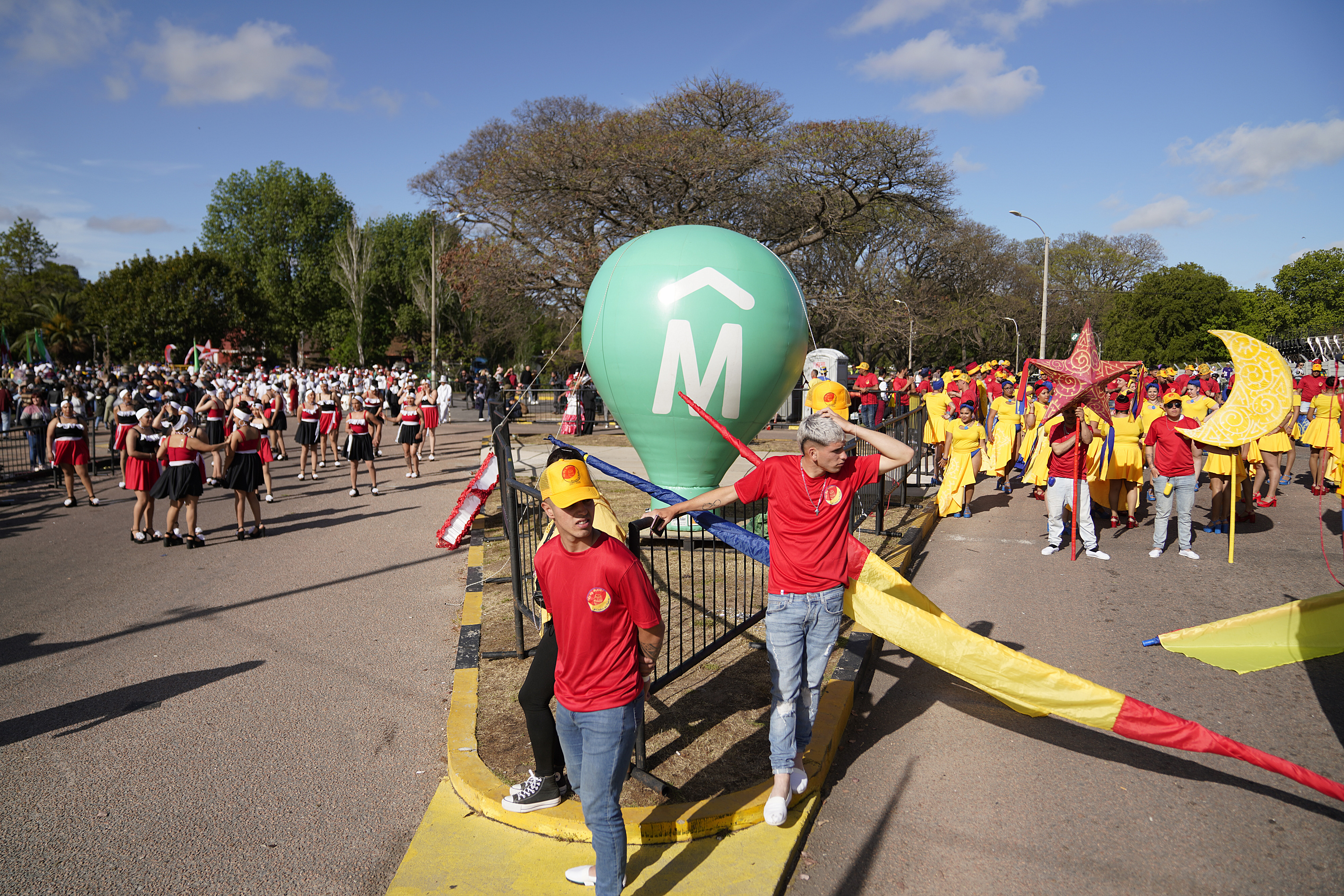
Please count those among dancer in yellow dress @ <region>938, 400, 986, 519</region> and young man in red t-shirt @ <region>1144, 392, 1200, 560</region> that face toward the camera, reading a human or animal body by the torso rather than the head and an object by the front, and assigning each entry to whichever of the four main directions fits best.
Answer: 2

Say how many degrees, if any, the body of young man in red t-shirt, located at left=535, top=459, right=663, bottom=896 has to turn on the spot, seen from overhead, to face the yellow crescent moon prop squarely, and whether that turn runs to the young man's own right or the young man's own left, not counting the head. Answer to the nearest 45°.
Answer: approximately 180°

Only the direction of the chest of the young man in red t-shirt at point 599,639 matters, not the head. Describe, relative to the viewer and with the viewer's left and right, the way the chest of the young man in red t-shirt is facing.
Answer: facing the viewer and to the left of the viewer

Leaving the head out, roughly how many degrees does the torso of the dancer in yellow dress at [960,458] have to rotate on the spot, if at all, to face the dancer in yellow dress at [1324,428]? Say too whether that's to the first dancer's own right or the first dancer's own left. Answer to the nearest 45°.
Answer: approximately 135° to the first dancer's own left

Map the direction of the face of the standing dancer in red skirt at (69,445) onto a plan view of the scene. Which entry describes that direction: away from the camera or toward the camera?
toward the camera

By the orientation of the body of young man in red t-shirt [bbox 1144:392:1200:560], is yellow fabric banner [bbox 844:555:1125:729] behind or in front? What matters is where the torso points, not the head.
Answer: in front

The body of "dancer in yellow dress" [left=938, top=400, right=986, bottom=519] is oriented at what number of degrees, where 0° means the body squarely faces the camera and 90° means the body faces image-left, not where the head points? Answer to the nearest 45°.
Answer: approximately 0°

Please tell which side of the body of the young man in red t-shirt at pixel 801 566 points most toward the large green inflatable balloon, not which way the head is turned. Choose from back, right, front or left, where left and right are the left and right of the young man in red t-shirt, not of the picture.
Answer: back

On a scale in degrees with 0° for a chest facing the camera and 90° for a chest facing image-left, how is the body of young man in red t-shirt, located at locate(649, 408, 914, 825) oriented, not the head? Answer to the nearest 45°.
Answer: approximately 0°

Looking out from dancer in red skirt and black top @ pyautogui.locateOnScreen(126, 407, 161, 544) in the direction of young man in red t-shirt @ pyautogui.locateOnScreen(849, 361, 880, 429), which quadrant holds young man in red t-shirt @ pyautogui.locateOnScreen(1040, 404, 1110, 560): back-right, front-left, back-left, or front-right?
front-right

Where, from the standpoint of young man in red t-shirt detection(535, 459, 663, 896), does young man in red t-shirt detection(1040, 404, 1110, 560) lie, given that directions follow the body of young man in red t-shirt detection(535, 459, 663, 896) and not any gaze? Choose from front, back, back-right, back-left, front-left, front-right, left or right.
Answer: back

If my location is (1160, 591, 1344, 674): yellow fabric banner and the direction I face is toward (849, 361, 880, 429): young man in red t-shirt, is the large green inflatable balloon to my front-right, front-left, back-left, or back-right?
front-left

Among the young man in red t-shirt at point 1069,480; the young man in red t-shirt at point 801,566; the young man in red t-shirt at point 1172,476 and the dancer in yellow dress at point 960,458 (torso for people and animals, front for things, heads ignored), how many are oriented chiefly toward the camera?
4

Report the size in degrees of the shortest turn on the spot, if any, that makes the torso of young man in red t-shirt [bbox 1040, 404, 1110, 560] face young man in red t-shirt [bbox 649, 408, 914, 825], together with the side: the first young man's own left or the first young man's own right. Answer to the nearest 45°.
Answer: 0° — they already face them

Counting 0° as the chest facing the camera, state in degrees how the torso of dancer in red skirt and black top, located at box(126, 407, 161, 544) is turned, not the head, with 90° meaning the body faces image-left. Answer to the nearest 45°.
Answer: approximately 315°

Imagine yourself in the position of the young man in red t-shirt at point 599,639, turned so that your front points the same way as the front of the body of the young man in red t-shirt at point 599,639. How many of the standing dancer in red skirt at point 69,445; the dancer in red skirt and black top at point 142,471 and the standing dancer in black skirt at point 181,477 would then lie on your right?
3
